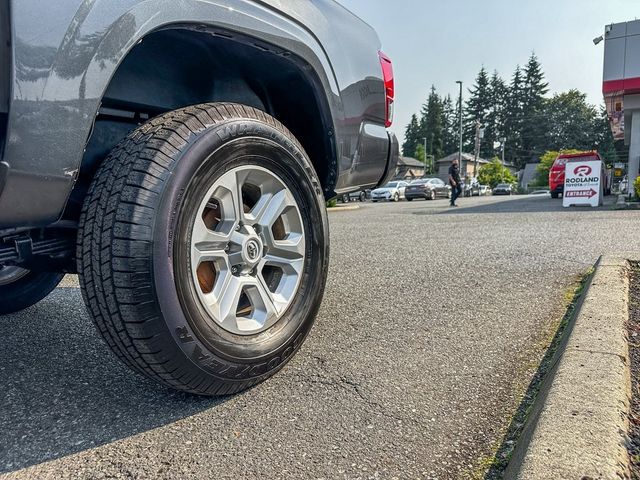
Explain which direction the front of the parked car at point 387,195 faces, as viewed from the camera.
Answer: facing the viewer and to the left of the viewer

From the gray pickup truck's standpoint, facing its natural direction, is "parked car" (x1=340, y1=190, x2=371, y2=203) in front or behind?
behind

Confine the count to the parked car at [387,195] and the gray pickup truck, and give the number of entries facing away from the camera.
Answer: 0

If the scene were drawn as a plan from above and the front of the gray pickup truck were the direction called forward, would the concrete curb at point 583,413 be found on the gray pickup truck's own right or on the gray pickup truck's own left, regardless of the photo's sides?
on the gray pickup truck's own left

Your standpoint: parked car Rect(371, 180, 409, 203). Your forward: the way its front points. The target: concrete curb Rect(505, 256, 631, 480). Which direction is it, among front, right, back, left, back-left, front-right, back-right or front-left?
front-left

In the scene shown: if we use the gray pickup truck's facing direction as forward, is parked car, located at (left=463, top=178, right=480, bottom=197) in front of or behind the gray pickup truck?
behind

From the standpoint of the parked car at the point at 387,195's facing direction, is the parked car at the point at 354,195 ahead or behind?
ahead

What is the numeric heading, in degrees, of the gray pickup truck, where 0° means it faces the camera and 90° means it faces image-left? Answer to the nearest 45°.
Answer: approximately 45°

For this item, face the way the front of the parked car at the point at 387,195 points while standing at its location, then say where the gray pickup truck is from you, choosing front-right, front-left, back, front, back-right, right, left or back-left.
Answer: front-left

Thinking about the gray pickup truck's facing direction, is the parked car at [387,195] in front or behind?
behind
